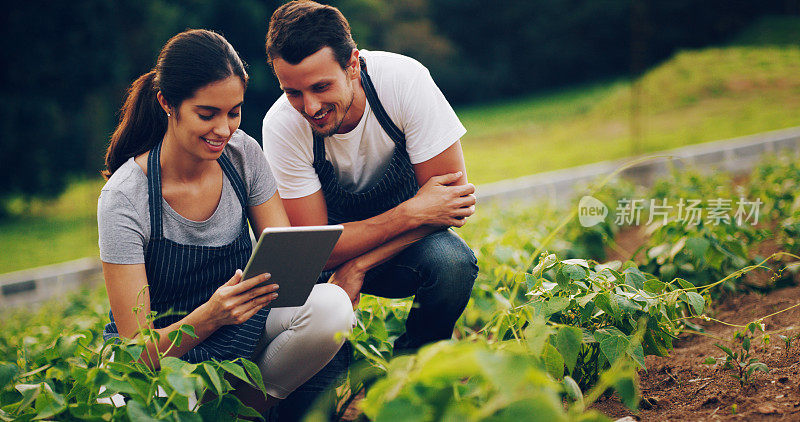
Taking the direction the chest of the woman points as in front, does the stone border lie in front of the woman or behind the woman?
behind

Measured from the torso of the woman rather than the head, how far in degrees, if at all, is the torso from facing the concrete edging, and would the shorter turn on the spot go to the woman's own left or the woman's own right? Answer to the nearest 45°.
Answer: approximately 90° to the woman's own left

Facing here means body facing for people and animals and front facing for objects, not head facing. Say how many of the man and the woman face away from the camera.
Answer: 0

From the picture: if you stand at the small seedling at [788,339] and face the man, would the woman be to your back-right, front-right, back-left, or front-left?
front-left

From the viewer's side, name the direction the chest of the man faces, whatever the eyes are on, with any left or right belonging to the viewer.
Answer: facing the viewer

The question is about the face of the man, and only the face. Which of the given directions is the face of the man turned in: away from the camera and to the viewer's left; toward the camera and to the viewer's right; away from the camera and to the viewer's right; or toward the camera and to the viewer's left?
toward the camera and to the viewer's left

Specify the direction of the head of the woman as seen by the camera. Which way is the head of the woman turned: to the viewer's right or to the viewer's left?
to the viewer's right

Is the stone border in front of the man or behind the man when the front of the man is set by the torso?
behind

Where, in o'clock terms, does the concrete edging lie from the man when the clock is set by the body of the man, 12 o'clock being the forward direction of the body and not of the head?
The concrete edging is roughly at 7 o'clock from the man.

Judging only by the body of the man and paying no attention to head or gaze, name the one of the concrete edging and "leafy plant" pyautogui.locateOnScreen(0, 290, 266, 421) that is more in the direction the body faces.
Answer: the leafy plant

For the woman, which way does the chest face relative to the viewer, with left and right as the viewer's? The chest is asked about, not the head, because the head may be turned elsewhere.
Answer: facing the viewer and to the right of the viewer
